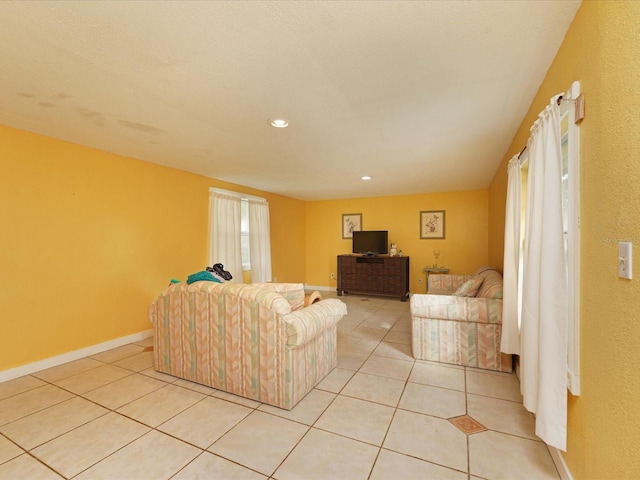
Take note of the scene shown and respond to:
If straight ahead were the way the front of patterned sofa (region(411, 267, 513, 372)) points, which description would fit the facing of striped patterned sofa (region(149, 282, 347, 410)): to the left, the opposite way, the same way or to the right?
to the right

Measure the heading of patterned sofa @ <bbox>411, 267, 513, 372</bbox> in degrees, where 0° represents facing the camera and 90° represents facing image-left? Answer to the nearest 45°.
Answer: approximately 90°

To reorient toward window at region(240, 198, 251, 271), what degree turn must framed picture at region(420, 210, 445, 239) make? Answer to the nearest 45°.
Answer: approximately 45° to its right

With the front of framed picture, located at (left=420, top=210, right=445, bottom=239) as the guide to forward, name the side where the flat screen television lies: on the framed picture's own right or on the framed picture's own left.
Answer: on the framed picture's own right

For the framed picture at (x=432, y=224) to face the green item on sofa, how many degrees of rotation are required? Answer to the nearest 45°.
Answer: approximately 45° to its right

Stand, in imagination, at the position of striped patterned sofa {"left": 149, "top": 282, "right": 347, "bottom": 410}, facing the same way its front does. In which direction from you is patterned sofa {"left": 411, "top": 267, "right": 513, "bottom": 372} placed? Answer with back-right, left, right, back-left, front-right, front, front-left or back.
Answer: front-right

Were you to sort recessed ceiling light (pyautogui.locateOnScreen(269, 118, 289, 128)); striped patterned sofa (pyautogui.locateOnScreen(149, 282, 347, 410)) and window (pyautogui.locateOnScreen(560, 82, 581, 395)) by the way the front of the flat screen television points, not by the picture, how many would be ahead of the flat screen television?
3

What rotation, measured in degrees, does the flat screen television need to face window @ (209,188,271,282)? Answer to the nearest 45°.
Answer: approximately 45° to its right

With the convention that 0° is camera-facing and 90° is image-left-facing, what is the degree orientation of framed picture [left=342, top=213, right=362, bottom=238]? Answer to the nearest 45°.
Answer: approximately 0°

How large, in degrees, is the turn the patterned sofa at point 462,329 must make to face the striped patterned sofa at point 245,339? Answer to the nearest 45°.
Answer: approximately 45° to its left

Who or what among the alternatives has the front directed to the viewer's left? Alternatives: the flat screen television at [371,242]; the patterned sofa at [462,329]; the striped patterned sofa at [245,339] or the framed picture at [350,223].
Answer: the patterned sofa at [462,329]

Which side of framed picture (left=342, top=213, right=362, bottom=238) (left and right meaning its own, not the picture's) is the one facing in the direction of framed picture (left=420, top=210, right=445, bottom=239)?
left

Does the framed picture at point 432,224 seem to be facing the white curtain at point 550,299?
yes

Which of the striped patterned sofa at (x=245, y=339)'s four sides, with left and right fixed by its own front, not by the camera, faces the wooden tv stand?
front

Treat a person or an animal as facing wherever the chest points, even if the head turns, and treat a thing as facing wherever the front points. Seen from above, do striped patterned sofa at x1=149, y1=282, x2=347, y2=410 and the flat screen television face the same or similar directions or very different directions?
very different directions

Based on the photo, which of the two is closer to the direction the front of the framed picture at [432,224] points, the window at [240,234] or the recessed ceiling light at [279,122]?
the recessed ceiling light

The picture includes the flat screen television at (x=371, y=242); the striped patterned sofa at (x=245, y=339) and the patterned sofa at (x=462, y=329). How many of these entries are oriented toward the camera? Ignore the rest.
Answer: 1
